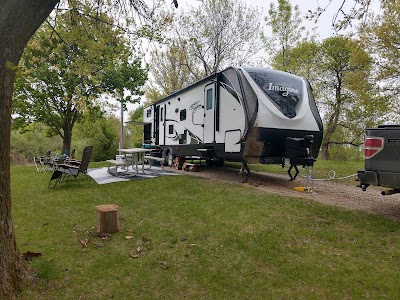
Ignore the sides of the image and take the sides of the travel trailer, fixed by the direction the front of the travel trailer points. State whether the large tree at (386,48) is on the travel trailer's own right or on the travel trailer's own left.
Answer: on the travel trailer's own left

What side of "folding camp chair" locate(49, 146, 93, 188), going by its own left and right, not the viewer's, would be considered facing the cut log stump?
left

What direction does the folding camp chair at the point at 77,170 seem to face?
to the viewer's left

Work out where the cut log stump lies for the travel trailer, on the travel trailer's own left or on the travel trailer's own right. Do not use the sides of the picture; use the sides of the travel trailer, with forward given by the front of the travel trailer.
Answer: on the travel trailer's own right

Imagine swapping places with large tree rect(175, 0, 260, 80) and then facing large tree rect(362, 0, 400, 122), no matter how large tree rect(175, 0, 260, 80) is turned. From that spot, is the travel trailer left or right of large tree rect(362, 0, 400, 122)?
right

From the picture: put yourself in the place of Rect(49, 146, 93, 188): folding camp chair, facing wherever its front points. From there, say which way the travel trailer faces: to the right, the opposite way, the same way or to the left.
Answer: to the left

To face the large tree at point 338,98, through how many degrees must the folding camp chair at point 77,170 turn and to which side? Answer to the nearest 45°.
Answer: approximately 180°

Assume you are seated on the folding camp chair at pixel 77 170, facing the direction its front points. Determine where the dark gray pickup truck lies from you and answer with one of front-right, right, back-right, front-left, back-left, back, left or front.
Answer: back-left

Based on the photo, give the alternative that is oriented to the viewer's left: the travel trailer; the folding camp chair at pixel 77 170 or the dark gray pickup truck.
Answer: the folding camp chair

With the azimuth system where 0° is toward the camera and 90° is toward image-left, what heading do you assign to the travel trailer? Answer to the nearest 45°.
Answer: approximately 315°

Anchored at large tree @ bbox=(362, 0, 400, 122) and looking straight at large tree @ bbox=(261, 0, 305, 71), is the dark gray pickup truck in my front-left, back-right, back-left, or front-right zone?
back-left
